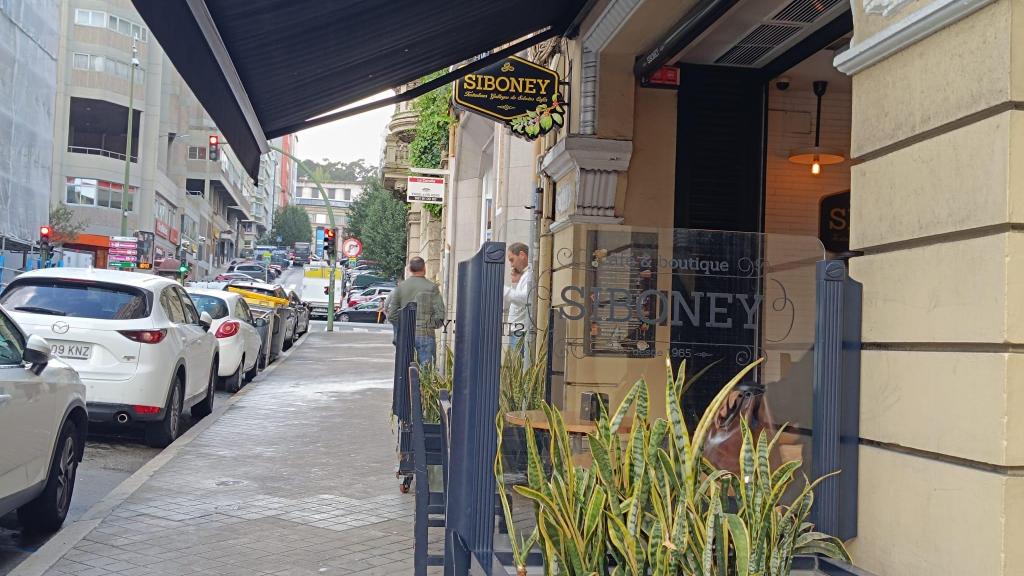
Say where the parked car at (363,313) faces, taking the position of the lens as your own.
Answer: facing to the left of the viewer

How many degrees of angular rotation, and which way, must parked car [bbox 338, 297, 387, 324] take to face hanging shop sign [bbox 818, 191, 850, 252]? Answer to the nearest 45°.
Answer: approximately 90° to its left

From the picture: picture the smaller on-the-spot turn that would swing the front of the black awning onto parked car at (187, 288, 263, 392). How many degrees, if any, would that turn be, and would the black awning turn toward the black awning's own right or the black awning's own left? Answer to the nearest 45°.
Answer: approximately 90° to the black awning's own right

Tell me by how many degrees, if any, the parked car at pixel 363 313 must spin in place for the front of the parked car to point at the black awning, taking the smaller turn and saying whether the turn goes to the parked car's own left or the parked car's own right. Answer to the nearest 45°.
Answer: approximately 90° to the parked car's own left

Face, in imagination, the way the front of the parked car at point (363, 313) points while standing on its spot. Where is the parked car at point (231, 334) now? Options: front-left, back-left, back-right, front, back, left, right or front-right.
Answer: left

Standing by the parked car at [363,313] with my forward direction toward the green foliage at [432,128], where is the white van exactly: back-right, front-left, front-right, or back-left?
back-right

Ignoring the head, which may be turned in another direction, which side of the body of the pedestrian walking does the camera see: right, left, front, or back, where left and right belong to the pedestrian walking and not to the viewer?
back

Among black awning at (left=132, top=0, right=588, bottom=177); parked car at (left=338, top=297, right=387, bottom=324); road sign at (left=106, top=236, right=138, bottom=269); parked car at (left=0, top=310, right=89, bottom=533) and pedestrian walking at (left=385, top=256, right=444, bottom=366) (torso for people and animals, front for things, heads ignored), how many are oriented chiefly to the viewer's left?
2

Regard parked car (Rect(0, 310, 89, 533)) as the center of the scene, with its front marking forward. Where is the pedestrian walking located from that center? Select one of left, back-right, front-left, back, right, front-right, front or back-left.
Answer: front

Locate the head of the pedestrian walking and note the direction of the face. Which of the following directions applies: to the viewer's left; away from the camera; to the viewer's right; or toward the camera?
away from the camera

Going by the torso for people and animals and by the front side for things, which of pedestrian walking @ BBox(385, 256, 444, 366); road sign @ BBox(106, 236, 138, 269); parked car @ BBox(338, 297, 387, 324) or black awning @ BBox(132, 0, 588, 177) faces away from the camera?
the pedestrian walking

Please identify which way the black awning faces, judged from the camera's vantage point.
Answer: facing to the left of the viewer

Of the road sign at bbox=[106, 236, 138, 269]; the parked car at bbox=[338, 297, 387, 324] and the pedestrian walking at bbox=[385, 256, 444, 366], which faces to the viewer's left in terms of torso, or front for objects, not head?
the parked car

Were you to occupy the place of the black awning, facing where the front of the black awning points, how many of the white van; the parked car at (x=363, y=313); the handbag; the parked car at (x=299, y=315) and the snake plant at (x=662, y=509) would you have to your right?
3

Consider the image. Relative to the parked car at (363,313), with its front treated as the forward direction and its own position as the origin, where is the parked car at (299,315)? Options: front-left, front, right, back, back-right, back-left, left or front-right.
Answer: left

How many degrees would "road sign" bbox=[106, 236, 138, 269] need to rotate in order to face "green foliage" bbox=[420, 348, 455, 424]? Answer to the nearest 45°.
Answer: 0° — it already faces it

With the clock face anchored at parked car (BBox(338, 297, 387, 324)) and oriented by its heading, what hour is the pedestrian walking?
The pedestrian walking is roughly at 9 o'clock from the parked car.

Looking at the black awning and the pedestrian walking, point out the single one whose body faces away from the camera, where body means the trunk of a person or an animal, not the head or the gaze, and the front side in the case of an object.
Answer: the pedestrian walking

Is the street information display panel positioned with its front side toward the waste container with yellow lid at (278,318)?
yes

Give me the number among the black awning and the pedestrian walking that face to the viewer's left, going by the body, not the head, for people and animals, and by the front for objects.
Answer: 1
